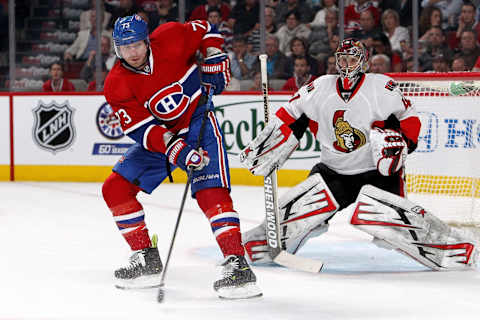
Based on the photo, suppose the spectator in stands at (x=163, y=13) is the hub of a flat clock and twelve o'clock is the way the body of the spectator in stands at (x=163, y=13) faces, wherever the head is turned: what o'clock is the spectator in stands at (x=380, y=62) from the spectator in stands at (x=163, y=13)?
the spectator in stands at (x=380, y=62) is roughly at 10 o'clock from the spectator in stands at (x=163, y=13).

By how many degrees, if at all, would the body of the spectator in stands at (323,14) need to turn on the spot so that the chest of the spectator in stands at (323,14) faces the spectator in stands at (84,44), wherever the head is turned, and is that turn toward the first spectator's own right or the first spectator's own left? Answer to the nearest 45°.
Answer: approximately 90° to the first spectator's own right

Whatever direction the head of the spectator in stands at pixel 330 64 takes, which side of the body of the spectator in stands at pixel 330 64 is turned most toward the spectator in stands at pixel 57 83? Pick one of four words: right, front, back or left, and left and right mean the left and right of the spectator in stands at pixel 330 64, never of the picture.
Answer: right

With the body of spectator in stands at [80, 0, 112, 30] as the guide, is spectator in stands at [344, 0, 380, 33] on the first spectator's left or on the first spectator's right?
on the first spectator's left
